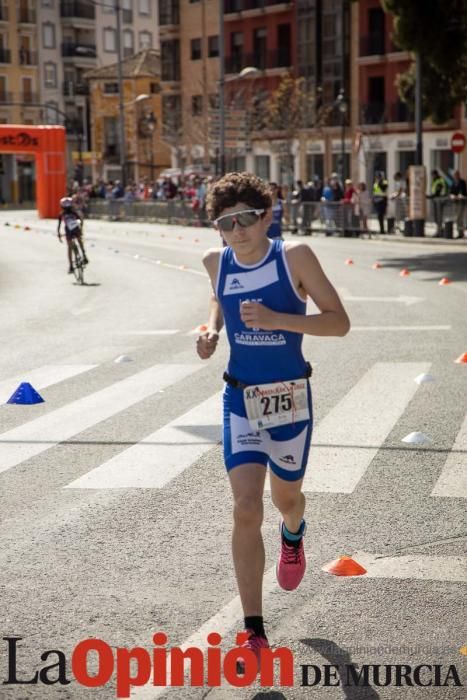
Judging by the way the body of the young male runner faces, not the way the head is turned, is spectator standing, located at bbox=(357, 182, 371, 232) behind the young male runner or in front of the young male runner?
behind

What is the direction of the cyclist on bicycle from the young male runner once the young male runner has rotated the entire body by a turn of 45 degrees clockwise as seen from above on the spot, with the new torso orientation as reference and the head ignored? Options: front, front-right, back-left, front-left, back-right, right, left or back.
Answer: back-right

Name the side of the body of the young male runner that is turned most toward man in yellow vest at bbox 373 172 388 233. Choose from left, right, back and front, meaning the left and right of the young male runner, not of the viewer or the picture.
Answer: back

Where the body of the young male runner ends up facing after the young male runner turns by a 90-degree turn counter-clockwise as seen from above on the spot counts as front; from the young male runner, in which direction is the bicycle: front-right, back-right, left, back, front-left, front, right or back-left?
left

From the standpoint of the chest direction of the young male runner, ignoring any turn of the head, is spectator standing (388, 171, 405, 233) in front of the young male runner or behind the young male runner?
behind

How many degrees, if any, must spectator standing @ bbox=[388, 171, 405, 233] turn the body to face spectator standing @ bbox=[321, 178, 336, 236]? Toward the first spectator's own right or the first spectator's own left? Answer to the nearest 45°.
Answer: approximately 45° to the first spectator's own right

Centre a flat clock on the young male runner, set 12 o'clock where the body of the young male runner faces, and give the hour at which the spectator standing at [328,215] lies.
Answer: The spectator standing is roughly at 6 o'clock from the young male runner.

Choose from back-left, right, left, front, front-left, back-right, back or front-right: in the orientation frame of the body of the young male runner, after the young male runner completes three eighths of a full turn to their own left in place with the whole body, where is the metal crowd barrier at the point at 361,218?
front-left

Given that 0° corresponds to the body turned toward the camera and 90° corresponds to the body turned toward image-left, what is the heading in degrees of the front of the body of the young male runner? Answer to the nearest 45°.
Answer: approximately 0°

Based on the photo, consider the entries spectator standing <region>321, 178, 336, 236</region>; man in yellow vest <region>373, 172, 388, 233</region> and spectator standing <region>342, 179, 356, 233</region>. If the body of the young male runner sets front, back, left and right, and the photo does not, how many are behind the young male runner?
3

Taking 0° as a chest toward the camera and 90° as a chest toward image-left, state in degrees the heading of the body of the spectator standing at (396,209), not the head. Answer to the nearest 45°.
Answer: approximately 45°

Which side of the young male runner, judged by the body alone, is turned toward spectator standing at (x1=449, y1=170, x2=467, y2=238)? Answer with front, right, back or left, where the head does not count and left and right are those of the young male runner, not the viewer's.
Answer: back

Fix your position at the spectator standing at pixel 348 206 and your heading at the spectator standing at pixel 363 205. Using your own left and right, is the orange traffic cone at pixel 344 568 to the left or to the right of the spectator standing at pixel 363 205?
right
